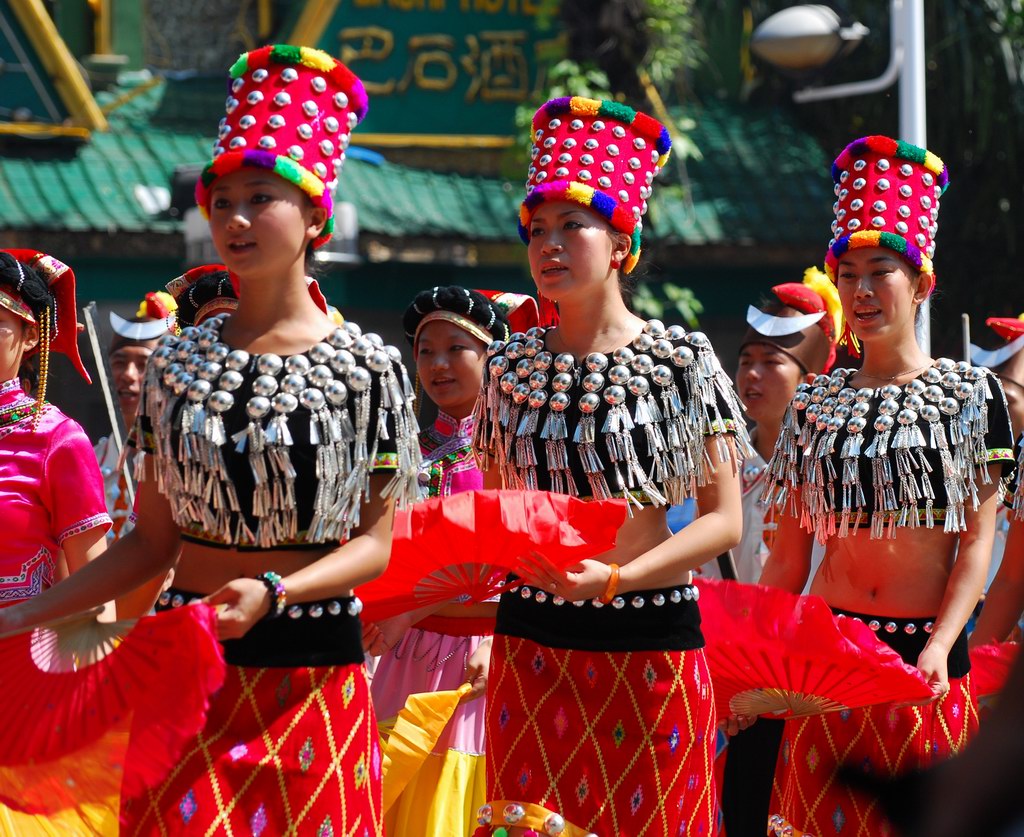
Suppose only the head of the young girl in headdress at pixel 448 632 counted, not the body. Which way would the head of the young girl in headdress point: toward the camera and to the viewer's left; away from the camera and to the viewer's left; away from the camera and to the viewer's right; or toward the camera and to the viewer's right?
toward the camera and to the viewer's left

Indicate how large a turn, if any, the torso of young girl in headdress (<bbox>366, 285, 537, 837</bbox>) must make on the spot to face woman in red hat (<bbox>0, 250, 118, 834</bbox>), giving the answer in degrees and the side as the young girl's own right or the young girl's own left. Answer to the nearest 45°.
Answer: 0° — they already face them

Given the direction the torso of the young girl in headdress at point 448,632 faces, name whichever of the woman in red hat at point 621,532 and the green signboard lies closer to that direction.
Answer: the woman in red hat

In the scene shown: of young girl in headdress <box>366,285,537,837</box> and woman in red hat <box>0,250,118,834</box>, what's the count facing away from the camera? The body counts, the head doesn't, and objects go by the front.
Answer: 0

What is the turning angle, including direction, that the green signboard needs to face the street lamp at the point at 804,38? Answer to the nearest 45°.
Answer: approximately 45° to its left
